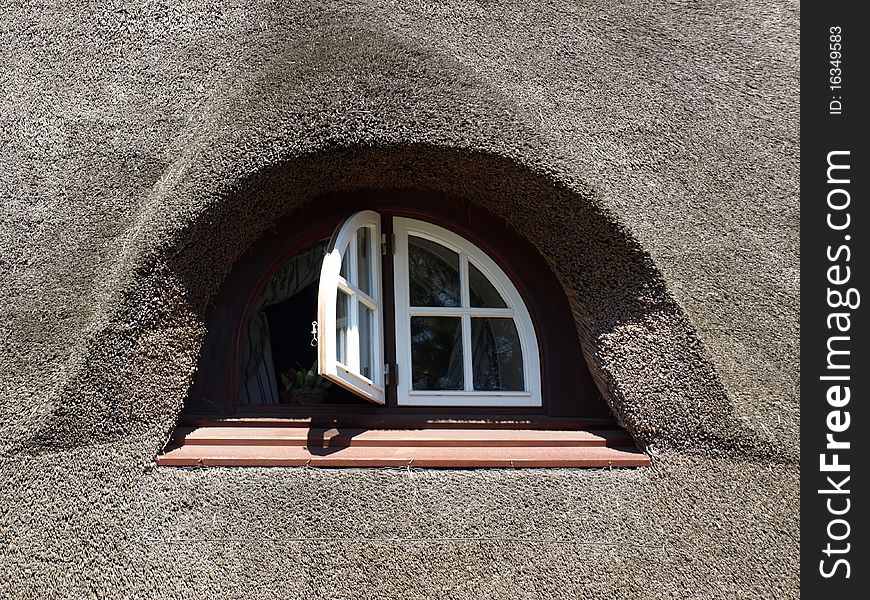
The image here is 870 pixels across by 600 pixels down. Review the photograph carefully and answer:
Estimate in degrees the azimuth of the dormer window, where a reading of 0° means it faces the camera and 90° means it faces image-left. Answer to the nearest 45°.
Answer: approximately 0°
